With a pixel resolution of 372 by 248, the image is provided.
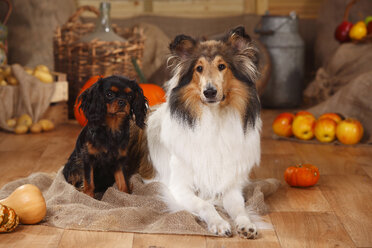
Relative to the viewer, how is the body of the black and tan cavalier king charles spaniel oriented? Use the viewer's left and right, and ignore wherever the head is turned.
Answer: facing the viewer and to the right of the viewer

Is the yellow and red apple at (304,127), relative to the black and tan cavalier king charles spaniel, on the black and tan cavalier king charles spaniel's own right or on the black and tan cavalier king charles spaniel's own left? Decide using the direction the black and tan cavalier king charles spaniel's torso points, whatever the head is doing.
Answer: on the black and tan cavalier king charles spaniel's own left

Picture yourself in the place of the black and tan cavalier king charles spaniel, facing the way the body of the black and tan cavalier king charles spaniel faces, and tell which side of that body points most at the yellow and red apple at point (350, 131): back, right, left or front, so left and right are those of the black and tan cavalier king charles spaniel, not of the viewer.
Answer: left

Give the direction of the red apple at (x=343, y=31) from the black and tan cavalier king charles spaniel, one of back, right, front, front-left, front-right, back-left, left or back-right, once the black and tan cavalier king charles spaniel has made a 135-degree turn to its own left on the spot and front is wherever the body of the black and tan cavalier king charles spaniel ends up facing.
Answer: front-right

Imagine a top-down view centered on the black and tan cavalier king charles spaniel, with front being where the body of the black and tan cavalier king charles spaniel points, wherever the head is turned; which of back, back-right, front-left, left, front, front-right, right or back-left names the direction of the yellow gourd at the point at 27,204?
right

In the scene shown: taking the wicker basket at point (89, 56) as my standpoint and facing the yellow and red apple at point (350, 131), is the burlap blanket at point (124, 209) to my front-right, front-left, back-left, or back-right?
front-right

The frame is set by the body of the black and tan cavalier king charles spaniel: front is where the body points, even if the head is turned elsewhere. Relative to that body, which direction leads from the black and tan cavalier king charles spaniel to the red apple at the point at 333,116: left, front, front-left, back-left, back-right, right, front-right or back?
left

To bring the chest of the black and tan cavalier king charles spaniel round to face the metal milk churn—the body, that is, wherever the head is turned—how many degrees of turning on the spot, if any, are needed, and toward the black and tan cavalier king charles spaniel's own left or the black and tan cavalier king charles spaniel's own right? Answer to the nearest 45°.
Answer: approximately 90° to the black and tan cavalier king charles spaniel's own left

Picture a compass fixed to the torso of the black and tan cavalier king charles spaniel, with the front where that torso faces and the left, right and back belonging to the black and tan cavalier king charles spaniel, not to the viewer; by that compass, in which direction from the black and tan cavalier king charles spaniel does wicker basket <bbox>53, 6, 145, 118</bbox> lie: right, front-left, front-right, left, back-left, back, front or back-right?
back-left

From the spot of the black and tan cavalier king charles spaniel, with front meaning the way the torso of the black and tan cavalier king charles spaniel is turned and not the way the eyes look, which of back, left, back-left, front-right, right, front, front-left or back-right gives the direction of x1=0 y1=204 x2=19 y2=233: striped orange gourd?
right

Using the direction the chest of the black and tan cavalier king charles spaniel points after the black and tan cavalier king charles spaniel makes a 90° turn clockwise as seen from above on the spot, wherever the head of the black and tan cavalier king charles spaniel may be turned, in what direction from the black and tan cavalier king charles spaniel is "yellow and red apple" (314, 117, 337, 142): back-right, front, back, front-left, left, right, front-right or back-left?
back

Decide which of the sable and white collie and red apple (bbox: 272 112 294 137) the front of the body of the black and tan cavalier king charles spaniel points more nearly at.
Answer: the sable and white collie

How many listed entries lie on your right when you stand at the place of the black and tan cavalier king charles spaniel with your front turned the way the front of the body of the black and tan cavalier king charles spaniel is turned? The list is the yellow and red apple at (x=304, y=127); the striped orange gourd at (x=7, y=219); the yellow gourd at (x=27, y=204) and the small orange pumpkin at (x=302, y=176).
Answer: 2

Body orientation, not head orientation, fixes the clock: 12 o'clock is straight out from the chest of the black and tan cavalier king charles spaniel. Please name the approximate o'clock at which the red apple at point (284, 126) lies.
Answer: The red apple is roughly at 9 o'clock from the black and tan cavalier king charles spaniel.

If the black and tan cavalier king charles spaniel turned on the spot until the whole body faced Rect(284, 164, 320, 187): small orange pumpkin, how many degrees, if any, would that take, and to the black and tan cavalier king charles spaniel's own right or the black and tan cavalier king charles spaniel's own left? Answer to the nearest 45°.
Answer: approximately 45° to the black and tan cavalier king charles spaniel's own left
